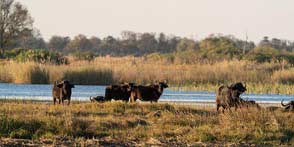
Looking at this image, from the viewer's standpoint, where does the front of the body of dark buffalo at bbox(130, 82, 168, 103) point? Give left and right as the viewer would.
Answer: facing to the right of the viewer

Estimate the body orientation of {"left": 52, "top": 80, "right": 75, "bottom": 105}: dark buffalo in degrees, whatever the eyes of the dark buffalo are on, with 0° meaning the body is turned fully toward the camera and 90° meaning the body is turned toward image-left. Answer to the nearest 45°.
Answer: approximately 315°

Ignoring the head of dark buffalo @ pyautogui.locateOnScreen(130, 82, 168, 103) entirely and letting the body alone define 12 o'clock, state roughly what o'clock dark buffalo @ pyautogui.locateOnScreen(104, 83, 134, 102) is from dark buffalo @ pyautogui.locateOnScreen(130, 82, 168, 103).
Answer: dark buffalo @ pyautogui.locateOnScreen(104, 83, 134, 102) is roughly at 6 o'clock from dark buffalo @ pyautogui.locateOnScreen(130, 82, 168, 103).
